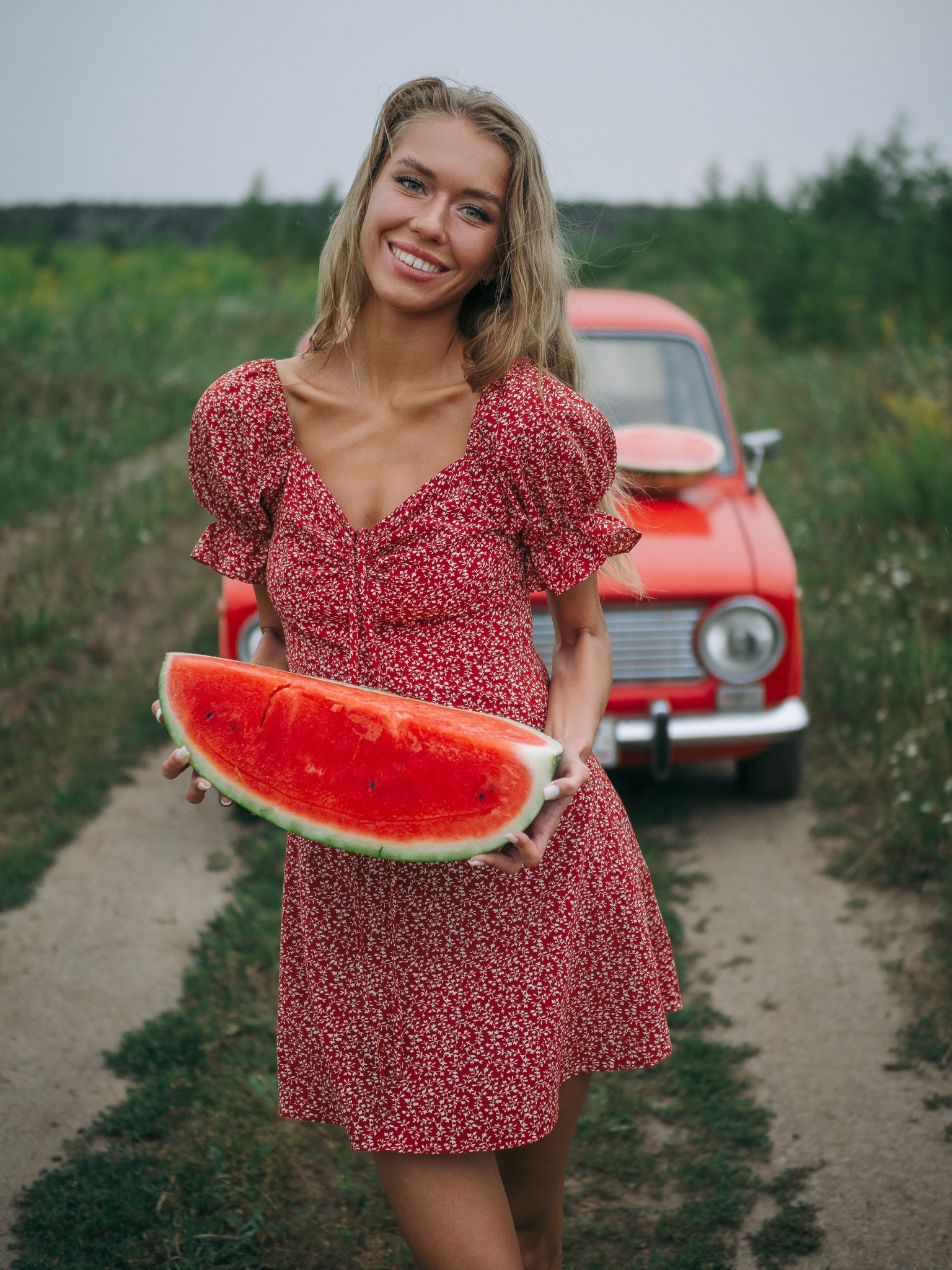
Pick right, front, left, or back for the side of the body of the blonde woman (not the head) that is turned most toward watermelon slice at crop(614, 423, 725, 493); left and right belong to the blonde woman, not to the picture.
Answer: back

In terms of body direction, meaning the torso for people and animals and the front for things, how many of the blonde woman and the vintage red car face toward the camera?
2

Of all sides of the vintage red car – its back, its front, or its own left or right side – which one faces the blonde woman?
front

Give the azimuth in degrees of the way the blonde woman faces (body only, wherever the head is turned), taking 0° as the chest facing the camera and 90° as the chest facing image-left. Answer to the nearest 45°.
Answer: approximately 0°
